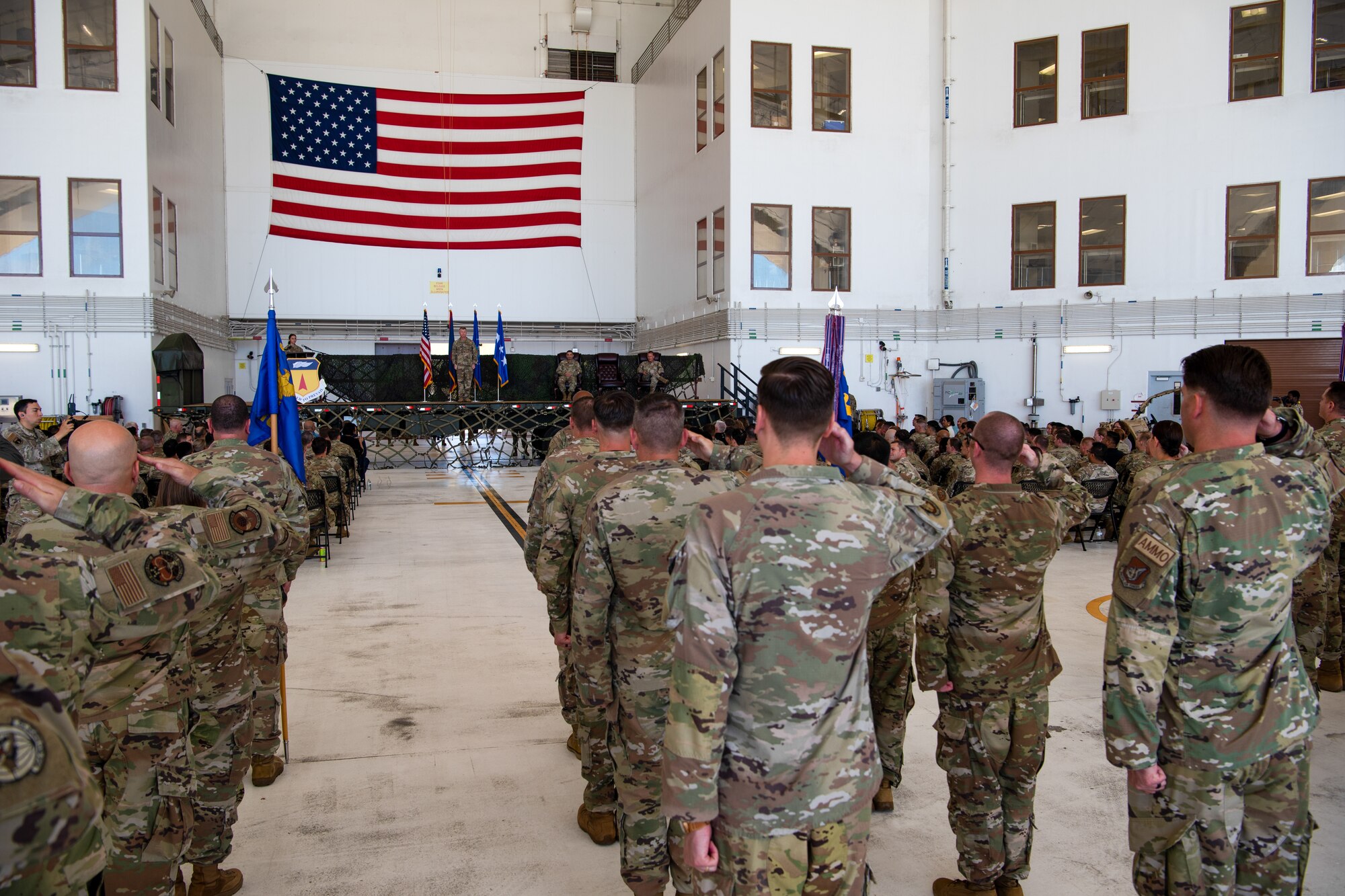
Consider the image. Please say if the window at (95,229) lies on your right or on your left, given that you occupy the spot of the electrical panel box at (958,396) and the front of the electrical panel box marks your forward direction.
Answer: on your right

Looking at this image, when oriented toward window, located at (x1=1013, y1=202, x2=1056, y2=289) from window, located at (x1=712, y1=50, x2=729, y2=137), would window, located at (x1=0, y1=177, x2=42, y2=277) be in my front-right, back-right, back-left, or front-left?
back-right

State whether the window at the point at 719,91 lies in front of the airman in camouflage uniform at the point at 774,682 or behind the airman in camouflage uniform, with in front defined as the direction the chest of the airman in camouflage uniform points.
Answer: in front

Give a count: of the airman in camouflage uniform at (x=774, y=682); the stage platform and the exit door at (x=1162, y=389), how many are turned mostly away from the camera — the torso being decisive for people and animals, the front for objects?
1

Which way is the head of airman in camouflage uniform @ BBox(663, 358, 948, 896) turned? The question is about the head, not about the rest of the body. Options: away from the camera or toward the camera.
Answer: away from the camera

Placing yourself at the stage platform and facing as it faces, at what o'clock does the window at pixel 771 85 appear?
The window is roughly at 10 o'clock from the stage platform.

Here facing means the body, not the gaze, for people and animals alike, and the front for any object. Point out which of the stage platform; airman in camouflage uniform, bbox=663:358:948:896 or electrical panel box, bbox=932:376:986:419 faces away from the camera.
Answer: the airman in camouflage uniform

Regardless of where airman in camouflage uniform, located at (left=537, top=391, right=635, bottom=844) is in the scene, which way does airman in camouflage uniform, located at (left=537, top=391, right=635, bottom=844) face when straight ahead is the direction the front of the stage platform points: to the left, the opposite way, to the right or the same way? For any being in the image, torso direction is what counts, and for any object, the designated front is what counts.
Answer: the opposite way

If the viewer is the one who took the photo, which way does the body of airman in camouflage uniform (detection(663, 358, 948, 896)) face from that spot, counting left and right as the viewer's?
facing away from the viewer

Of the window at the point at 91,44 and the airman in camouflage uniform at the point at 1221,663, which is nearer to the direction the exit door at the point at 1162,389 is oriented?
the airman in camouflage uniform

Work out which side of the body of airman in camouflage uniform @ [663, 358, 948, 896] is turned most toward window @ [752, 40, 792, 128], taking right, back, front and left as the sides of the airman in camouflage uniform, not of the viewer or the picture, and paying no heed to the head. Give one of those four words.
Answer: front

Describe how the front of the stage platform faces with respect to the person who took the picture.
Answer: facing the viewer

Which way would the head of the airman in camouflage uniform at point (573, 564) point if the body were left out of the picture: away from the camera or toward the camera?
away from the camera

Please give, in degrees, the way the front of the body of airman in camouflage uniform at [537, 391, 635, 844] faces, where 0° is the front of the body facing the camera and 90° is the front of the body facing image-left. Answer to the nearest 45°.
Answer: approximately 180°

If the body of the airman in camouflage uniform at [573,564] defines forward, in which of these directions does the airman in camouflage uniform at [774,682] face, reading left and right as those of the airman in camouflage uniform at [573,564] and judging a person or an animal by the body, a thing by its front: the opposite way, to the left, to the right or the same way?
the same way

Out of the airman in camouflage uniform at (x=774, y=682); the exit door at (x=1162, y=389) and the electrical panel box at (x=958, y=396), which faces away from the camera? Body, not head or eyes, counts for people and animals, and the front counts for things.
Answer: the airman in camouflage uniform

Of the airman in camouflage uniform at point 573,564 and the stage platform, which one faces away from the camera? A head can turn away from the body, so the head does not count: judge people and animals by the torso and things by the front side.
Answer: the airman in camouflage uniform

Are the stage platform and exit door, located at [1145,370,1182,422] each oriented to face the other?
no

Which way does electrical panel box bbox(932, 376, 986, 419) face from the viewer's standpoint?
toward the camera
